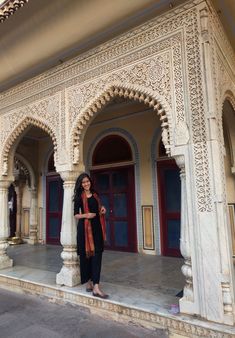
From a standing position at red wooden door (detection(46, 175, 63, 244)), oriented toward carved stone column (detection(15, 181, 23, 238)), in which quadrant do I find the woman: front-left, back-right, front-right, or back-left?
back-left

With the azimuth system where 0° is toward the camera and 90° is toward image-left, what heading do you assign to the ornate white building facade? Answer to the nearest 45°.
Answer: approximately 45°

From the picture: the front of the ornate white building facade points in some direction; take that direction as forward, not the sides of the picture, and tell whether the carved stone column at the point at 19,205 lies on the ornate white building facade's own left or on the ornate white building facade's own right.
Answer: on the ornate white building facade's own right
